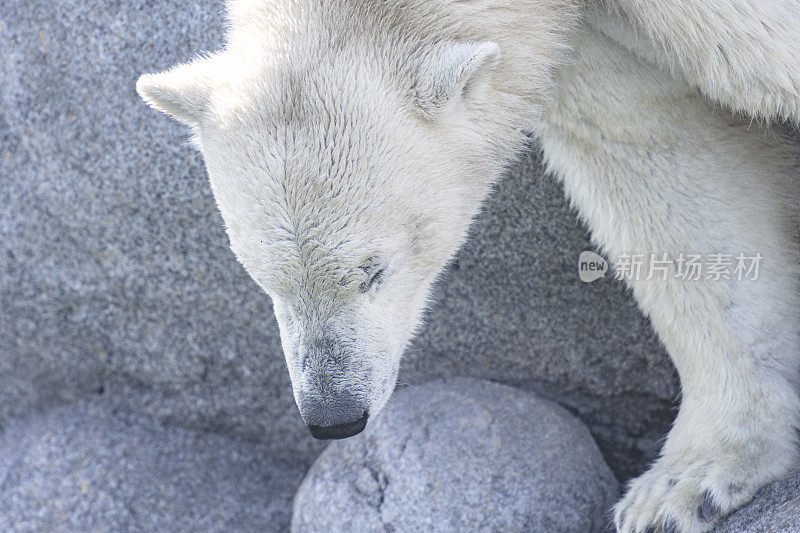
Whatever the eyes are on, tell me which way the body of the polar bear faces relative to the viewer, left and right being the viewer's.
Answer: facing the viewer and to the left of the viewer
